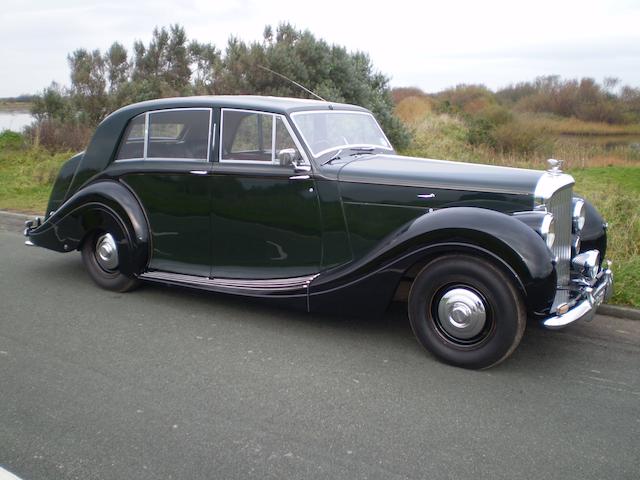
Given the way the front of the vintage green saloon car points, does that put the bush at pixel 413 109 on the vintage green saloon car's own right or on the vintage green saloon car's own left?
on the vintage green saloon car's own left

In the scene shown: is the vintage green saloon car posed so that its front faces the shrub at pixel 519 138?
no

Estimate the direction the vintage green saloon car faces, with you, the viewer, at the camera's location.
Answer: facing the viewer and to the right of the viewer

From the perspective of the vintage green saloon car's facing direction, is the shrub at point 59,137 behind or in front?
behind

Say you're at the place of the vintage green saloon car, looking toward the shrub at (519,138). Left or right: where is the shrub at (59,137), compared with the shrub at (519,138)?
left
